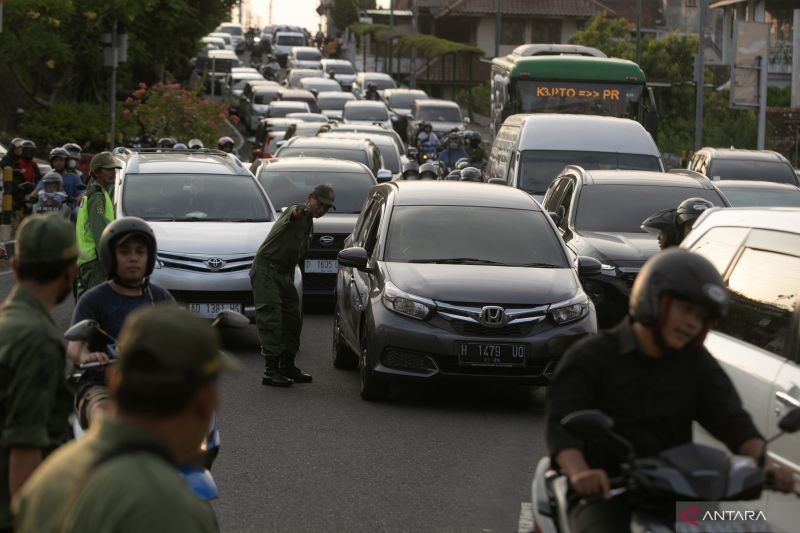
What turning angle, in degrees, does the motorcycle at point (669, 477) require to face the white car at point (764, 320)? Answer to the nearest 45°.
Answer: approximately 135° to its left

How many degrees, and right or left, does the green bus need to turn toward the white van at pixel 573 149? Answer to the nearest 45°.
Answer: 0° — it already faces it

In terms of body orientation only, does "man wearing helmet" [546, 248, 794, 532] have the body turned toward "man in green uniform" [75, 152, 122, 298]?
no

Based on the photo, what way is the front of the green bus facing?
toward the camera

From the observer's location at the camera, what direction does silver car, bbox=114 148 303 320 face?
facing the viewer

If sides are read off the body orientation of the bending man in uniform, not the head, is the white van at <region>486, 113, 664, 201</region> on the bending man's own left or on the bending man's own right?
on the bending man's own left

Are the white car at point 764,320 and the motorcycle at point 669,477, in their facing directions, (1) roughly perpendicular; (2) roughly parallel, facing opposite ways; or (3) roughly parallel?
roughly parallel

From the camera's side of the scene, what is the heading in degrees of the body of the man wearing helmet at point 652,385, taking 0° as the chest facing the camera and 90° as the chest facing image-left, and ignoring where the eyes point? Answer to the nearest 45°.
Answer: approximately 315°

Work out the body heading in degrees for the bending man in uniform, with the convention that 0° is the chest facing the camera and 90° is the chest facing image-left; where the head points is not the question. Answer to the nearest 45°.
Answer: approximately 270°

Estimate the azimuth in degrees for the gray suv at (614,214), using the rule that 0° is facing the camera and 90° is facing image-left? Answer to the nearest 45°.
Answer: approximately 315°

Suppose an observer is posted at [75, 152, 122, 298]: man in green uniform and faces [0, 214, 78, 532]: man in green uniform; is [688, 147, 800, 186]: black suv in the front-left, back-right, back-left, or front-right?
back-left

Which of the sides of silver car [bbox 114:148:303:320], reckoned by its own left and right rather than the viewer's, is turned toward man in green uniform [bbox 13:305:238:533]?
front

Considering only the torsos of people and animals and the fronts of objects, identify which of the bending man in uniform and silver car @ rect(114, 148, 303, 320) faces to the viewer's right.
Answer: the bending man in uniform

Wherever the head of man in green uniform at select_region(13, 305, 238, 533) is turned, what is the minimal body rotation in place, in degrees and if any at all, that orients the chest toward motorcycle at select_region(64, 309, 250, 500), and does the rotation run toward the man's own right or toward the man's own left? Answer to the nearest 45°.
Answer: approximately 45° to the man's own left

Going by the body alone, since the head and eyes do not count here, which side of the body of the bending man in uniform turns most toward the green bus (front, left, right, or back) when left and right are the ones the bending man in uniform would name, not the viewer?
left

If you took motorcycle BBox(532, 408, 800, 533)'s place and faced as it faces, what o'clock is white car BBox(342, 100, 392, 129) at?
The white car is roughly at 7 o'clock from the motorcycle.

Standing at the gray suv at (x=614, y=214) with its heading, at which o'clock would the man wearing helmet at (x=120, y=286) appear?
The man wearing helmet is roughly at 2 o'clock from the gray suv.
